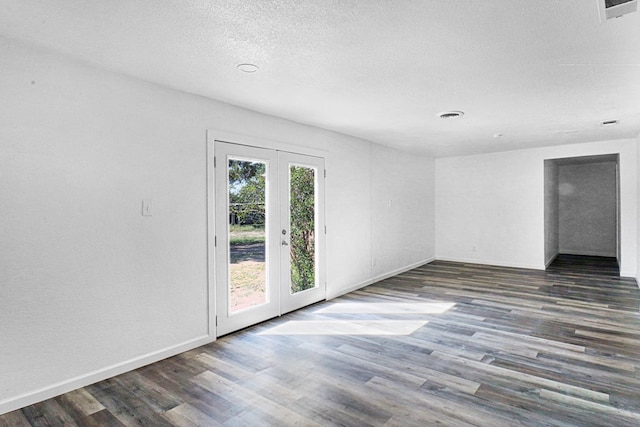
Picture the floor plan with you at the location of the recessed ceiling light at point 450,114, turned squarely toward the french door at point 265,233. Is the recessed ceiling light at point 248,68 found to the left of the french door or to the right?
left

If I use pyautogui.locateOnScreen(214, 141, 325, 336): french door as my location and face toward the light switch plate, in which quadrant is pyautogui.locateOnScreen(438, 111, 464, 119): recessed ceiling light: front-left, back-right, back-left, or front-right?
back-left

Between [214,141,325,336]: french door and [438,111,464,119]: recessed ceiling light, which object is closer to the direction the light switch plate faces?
the recessed ceiling light

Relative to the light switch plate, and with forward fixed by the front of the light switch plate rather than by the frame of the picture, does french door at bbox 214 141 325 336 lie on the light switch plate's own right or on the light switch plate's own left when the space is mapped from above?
on the light switch plate's own left

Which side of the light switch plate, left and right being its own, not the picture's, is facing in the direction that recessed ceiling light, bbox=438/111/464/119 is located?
left
